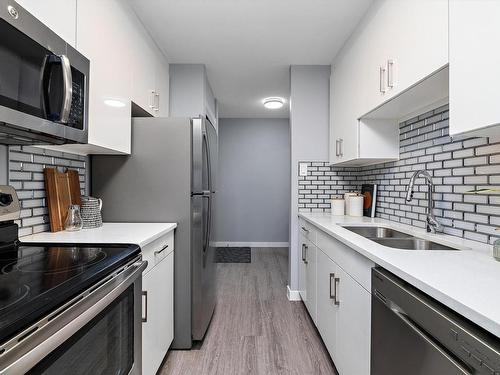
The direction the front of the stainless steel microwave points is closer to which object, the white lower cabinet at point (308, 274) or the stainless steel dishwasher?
the stainless steel dishwasher

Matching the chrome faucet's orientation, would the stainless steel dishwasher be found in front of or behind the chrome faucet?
in front

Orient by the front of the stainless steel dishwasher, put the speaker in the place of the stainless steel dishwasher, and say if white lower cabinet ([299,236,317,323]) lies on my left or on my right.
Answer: on my right

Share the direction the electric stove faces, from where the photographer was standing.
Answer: facing the viewer and to the right of the viewer

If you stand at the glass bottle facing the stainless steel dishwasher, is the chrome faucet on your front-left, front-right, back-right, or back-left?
front-left

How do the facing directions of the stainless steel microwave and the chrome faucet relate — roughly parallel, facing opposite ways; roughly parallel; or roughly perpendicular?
roughly parallel, facing opposite ways

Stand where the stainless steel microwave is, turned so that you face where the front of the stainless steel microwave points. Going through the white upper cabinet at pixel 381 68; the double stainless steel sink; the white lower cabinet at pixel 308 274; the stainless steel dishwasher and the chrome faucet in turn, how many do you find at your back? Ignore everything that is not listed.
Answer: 0

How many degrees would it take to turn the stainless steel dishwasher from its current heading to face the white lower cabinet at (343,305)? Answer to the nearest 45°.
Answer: approximately 90° to its right

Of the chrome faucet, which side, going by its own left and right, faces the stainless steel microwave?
front

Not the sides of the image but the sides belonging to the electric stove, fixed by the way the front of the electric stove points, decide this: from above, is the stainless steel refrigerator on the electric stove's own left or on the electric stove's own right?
on the electric stove's own left

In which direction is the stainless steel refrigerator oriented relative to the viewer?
to the viewer's right

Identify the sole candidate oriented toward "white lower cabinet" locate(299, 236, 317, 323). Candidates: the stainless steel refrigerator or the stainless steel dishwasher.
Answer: the stainless steel refrigerator

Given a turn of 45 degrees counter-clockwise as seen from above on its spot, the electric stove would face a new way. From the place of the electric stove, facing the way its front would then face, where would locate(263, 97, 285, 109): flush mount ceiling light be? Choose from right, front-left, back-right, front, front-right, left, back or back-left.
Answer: front-left

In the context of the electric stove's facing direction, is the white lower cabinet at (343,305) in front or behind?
in front
